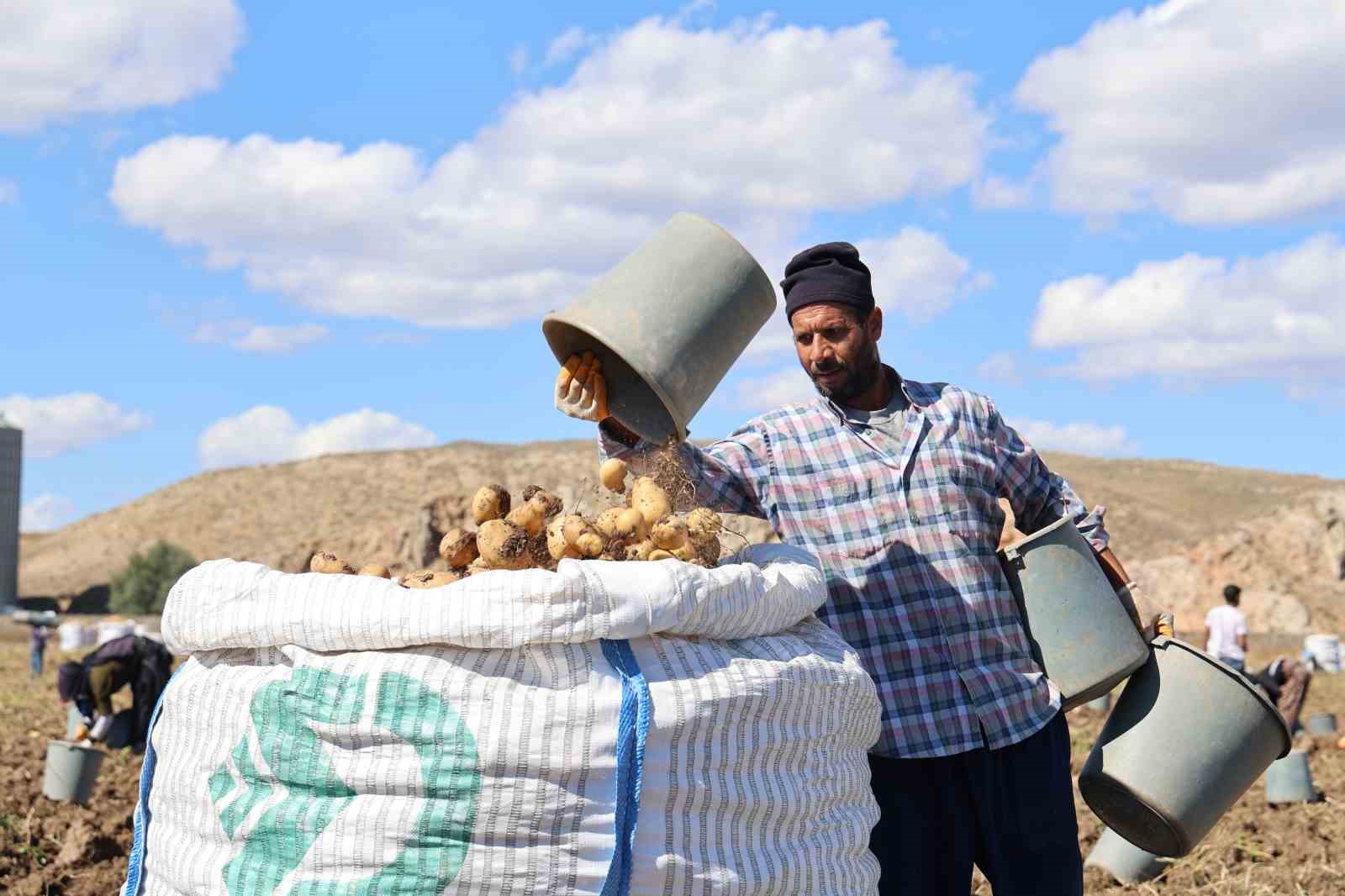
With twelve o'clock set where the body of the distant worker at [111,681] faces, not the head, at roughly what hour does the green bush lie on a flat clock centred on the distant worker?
The green bush is roughly at 3 o'clock from the distant worker.

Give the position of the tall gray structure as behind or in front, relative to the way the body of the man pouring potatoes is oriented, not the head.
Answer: behind

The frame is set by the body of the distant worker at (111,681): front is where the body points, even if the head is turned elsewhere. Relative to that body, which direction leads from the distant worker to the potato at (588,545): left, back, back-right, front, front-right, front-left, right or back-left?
left

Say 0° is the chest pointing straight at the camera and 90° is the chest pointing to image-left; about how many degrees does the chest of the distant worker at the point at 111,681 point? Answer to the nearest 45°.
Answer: approximately 90°

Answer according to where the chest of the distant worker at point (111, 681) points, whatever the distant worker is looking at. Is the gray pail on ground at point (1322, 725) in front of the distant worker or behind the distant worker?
behind

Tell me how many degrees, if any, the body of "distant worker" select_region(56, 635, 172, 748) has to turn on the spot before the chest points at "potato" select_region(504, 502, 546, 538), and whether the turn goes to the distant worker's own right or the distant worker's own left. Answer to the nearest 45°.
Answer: approximately 90° to the distant worker's own left

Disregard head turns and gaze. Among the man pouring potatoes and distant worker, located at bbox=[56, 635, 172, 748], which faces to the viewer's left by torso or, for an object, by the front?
the distant worker

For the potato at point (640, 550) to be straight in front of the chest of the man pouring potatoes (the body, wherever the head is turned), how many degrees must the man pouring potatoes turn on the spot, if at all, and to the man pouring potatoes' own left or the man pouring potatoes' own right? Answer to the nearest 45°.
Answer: approximately 45° to the man pouring potatoes' own right
